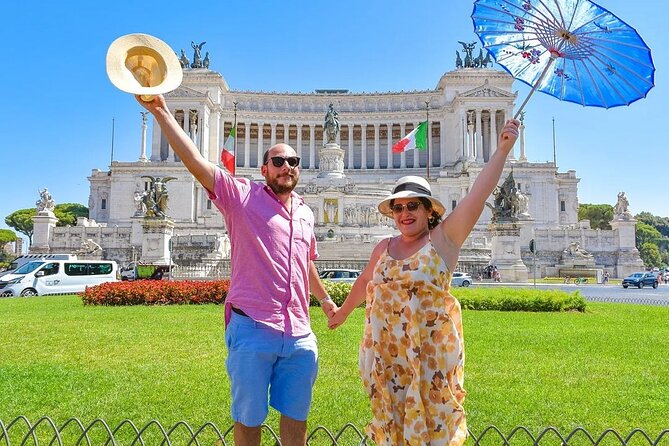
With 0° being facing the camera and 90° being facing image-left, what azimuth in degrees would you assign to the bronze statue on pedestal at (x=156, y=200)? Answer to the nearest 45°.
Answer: approximately 0°

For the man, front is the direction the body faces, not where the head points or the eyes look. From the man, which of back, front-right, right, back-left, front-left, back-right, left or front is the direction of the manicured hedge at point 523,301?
left

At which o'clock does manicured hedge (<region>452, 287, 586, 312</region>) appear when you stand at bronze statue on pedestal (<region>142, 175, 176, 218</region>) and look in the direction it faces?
The manicured hedge is roughly at 11 o'clock from the bronze statue on pedestal.

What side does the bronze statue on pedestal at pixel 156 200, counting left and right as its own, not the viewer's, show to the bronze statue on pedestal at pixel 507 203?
left

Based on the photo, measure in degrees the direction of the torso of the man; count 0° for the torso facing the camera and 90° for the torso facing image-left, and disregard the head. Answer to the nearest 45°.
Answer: approximately 315°

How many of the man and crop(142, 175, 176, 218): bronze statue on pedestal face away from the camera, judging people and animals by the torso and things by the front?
0

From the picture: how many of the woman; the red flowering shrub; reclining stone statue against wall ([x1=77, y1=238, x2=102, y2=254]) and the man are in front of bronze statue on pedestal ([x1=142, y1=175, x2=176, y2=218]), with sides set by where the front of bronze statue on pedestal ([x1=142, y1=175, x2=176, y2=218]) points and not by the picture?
3

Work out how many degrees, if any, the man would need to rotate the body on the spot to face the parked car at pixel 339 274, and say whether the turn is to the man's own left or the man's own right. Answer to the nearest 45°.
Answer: approximately 135° to the man's own left

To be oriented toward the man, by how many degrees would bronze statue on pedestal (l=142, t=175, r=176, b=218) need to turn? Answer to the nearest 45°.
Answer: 0° — it already faces them

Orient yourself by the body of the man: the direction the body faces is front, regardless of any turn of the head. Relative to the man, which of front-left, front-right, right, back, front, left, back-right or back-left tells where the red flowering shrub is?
back-left

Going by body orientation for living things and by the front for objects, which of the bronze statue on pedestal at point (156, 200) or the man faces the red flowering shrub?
the bronze statue on pedestal

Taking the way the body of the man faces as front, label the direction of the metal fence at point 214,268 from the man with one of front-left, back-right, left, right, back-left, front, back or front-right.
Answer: back-left

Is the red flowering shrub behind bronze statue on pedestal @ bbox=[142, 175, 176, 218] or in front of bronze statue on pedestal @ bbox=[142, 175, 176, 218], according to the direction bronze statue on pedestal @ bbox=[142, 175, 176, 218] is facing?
in front

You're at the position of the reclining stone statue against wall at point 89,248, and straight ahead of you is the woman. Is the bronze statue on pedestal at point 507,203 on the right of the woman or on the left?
left

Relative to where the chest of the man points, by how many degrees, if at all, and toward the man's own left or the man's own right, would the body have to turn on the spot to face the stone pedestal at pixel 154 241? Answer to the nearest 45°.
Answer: approximately 135° to the man's own left

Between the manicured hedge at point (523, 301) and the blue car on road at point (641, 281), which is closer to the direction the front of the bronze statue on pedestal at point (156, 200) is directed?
the manicured hedge

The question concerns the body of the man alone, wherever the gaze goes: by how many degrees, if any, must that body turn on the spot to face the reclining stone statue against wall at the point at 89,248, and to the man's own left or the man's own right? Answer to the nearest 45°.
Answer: approximately 135° to the man's own left

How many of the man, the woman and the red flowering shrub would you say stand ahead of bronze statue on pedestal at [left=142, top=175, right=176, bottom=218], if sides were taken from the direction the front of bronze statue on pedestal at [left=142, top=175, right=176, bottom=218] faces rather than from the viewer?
3
